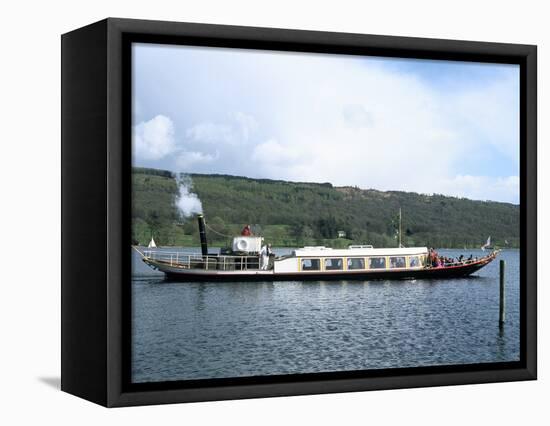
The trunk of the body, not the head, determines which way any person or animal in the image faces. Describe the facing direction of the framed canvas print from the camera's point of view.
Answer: facing the viewer and to the right of the viewer
